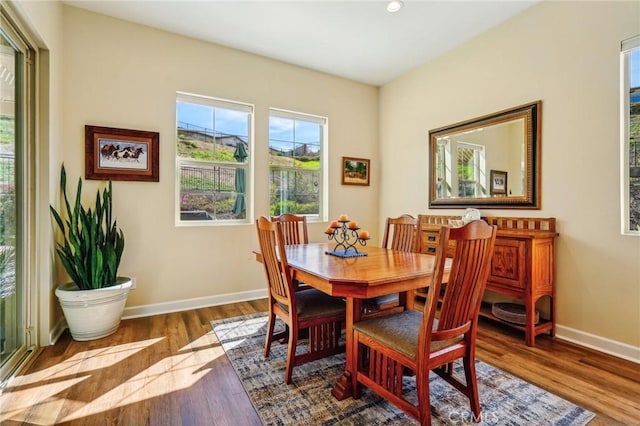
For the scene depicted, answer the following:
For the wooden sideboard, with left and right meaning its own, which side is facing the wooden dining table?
front

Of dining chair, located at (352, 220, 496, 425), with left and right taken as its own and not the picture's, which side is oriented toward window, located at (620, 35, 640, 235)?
right

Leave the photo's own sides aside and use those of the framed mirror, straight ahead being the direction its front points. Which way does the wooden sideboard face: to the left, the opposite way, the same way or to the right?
the same way

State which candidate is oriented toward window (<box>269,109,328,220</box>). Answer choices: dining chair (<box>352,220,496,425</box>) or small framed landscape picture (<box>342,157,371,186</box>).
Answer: the dining chair

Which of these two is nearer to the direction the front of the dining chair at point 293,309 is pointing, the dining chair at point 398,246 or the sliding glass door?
the dining chair

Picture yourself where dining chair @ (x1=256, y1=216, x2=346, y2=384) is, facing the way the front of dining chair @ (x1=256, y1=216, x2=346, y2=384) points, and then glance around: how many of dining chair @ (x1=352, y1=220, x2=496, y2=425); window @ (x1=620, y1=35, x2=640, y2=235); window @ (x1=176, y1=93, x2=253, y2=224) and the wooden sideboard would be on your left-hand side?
1

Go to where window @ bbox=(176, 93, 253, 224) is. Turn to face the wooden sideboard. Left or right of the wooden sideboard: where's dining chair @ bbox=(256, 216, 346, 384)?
right

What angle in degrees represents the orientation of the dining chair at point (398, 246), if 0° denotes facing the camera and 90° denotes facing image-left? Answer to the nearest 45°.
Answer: approximately 45°

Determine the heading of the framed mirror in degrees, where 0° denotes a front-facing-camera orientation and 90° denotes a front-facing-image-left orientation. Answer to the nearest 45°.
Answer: approximately 45°

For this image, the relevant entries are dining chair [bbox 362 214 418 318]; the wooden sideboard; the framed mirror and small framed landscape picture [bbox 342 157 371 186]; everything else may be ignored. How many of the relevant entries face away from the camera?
0

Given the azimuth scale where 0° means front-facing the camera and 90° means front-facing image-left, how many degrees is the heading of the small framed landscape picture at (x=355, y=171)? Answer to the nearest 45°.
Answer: approximately 315°

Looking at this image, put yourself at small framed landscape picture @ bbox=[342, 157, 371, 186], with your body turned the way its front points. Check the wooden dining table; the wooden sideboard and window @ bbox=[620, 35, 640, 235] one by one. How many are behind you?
0

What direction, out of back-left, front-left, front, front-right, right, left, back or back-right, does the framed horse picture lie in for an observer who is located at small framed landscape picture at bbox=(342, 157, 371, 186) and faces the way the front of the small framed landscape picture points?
right

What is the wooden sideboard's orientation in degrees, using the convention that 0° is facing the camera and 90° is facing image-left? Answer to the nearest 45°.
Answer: approximately 45°

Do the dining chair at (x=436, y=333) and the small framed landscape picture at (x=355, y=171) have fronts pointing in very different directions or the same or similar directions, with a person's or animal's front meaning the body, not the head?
very different directions

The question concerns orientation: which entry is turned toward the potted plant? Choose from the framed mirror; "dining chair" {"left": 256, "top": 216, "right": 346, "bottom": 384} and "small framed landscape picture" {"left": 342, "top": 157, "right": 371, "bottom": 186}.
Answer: the framed mirror

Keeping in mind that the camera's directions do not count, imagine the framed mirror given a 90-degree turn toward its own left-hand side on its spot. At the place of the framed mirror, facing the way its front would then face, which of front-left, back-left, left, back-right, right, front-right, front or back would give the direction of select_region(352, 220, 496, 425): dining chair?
front-right
